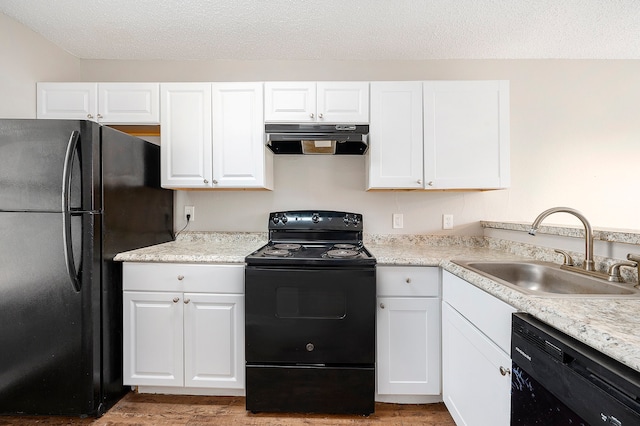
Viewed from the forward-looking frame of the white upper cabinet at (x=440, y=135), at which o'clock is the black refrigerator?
The black refrigerator is roughly at 2 o'clock from the white upper cabinet.

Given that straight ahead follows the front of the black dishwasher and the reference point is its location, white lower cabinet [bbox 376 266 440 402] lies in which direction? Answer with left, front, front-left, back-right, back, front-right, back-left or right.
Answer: right

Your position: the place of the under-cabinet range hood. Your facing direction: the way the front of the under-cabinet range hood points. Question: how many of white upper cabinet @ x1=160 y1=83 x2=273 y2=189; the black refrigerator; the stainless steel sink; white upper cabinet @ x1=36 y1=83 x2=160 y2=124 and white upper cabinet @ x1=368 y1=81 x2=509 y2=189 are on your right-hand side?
3

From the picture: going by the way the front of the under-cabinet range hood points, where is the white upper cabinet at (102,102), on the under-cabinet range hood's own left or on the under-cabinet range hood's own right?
on the under-cabinet range hood's own right

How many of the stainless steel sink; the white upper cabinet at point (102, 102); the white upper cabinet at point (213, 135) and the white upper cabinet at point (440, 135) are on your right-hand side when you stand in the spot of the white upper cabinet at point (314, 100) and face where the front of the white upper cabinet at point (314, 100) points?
2

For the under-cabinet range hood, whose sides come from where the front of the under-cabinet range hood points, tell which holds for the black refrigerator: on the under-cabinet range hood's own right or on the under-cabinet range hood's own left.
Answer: on the under-cabinet range hood's own right

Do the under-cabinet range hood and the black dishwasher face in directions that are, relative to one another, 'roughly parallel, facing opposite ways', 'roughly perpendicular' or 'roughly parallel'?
roughly perpendicular

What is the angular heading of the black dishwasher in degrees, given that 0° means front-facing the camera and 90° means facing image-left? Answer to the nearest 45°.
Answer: approximately 45°

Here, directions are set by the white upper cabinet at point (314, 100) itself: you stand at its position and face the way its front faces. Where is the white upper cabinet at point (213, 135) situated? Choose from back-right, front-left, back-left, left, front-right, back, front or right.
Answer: right

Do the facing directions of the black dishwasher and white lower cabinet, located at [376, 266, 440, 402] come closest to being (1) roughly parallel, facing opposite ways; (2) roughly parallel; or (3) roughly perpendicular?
roughly perpendicular

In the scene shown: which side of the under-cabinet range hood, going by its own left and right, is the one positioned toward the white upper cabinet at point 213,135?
right
